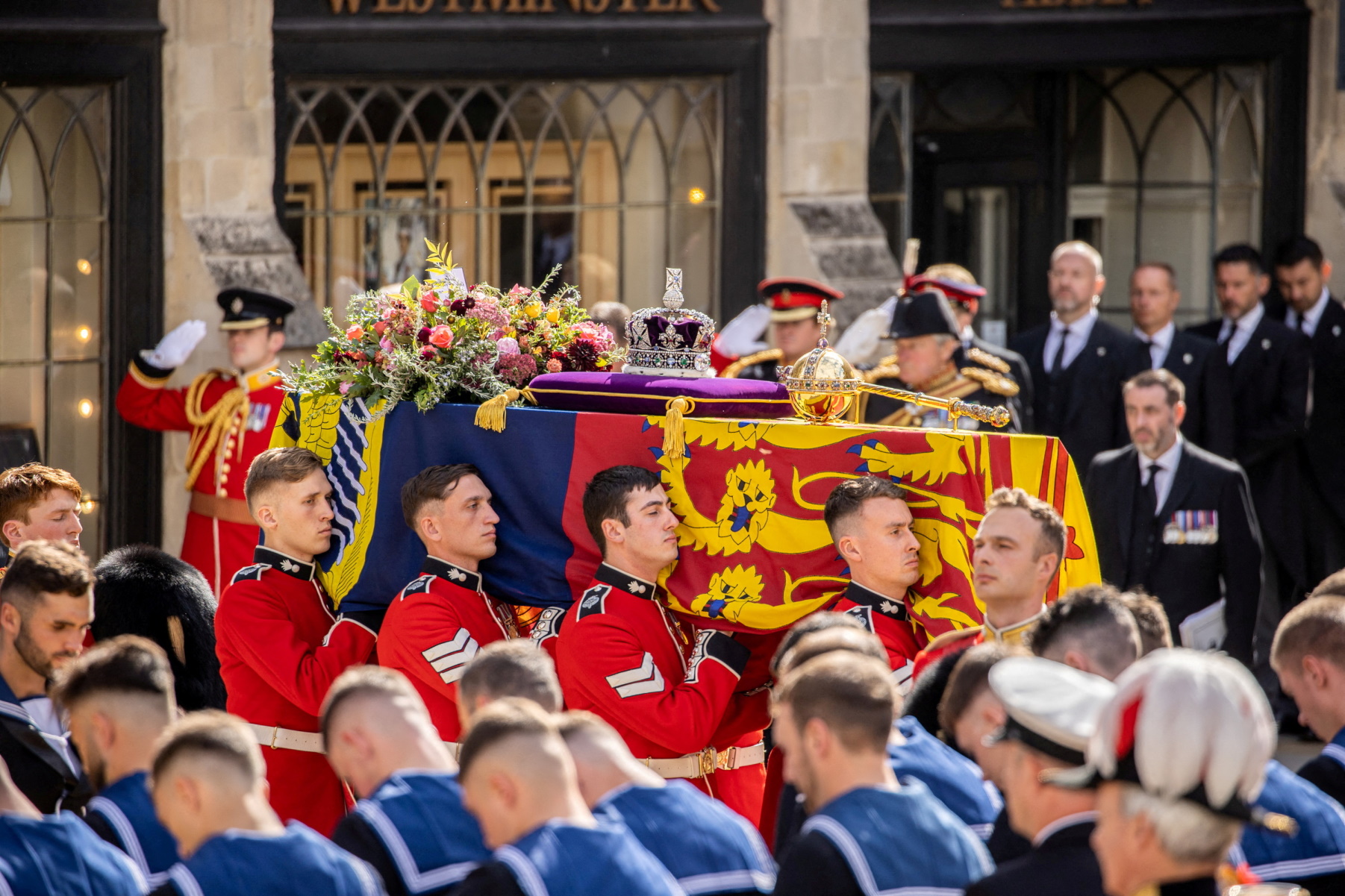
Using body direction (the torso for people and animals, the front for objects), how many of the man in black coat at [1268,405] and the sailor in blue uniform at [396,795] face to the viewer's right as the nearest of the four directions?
0

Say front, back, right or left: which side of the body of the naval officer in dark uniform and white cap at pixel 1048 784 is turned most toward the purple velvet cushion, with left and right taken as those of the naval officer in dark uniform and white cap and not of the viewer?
front

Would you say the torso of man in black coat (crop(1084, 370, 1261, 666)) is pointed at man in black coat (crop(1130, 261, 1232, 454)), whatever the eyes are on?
no

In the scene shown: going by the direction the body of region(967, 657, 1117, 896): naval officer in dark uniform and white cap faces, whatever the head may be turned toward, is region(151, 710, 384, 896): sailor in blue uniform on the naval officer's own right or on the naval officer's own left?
on the naval officer's own left

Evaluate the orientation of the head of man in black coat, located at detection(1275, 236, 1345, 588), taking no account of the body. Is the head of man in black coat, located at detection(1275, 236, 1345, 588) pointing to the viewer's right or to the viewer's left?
to the viewer's left

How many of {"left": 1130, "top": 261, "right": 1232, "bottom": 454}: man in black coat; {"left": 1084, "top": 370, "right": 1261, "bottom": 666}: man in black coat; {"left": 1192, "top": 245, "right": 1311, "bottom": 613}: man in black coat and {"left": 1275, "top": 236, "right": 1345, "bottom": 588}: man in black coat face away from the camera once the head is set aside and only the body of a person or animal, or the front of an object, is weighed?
0

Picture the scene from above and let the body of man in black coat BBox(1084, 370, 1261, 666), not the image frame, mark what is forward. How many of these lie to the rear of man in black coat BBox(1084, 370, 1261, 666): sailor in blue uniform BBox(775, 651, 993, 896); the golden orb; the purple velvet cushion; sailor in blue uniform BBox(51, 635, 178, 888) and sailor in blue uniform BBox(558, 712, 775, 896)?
0

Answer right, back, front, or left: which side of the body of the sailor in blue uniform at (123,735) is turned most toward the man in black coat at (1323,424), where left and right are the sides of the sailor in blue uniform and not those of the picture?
right

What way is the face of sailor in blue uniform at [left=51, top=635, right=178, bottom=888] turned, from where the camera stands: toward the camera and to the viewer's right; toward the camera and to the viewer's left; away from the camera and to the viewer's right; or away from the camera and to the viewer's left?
away from the camera and to the viewer's left

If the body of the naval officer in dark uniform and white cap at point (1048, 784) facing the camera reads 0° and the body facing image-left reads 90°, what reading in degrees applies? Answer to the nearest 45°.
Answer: approximately 135°

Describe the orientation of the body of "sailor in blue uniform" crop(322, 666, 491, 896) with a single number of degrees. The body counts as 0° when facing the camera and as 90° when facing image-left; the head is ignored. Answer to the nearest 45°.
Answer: approximately 135°

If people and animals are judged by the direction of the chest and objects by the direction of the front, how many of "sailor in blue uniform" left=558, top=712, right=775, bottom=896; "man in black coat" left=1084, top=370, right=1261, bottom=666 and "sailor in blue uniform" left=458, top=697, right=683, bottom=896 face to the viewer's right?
0

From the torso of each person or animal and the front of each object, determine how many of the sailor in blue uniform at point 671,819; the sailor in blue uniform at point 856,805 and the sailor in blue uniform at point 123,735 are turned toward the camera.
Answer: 0

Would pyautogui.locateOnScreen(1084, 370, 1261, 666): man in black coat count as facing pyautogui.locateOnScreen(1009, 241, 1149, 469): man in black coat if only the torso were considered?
no

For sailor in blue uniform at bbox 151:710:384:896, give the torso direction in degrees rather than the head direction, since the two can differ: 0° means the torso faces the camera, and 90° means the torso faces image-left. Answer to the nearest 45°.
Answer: approximately 135°

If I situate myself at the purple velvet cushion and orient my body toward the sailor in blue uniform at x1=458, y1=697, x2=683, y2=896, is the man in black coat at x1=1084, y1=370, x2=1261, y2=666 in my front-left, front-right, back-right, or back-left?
back-left

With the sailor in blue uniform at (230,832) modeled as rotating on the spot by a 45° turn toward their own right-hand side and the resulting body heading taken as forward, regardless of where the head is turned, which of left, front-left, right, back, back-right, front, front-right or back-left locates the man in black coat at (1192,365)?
front-right

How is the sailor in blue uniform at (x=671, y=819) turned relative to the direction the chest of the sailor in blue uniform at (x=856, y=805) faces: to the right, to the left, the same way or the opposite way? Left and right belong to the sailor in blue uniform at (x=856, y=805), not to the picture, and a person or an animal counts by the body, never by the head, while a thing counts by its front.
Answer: the same way

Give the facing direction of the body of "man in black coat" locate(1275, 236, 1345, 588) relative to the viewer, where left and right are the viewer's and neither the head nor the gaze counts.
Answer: facing the viewer and to the left of the viewer

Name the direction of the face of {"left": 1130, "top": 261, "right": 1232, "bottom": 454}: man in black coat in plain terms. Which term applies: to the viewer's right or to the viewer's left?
to the viewer's left
